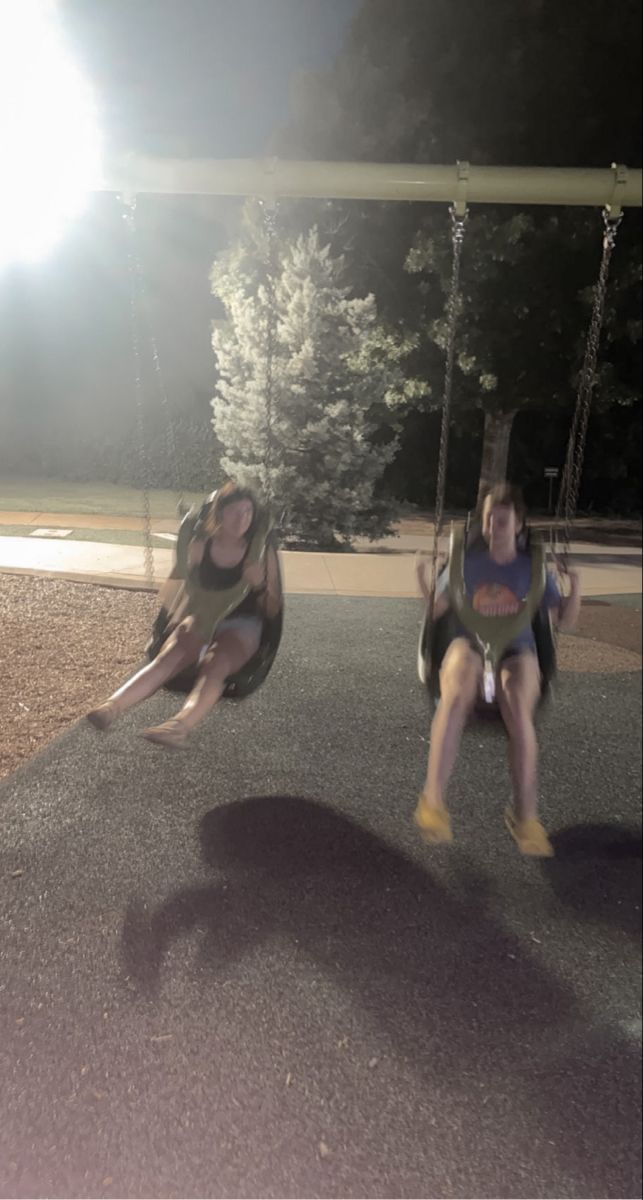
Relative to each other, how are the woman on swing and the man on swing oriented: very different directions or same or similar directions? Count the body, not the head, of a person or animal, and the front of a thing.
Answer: same or similar directions

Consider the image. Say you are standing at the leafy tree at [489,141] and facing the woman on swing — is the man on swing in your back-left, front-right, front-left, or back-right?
front-left

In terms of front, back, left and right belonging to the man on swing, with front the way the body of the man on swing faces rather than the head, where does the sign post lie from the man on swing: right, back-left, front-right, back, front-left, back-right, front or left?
back

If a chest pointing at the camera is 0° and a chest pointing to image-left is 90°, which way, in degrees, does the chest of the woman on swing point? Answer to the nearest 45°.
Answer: approximately 45°

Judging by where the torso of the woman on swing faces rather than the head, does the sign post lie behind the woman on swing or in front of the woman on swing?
behind

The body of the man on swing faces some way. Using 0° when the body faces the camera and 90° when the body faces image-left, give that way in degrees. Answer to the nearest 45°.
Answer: approximately 0°

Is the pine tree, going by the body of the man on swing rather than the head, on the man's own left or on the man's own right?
on the man's own right

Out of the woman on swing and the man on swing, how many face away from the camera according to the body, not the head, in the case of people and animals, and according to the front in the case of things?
0

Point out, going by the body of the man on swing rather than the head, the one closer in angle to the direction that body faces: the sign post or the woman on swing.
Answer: the woman on swing

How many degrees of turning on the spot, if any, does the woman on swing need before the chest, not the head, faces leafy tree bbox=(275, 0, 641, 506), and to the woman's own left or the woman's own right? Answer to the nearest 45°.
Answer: approximately 180°

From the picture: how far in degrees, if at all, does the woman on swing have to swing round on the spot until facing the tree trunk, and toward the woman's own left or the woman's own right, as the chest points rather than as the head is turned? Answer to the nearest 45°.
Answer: approximately 180°

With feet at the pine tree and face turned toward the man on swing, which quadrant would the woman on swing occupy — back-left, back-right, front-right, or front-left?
front-right

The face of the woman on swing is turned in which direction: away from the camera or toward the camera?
toward the camera

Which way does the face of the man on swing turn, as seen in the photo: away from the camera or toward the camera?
toward the camera

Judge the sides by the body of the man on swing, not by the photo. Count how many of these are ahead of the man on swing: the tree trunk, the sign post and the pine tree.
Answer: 0
